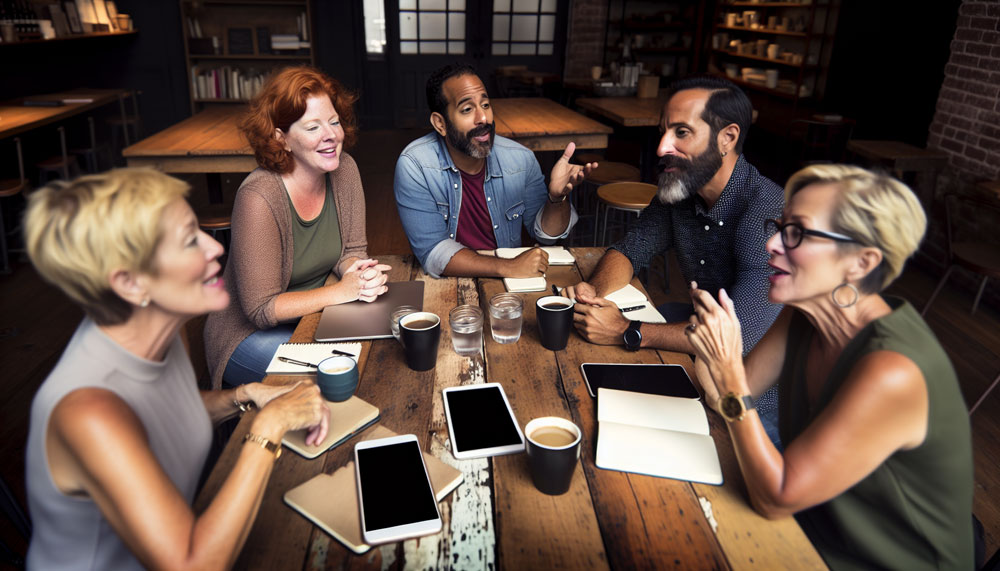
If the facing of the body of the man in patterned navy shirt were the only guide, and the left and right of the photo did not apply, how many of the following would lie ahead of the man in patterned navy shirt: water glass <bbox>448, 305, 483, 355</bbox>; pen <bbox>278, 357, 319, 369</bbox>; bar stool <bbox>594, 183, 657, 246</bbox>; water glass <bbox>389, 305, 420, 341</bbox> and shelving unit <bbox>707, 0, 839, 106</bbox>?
3

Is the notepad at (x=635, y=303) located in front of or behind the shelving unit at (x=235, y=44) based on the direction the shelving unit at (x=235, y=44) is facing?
in front

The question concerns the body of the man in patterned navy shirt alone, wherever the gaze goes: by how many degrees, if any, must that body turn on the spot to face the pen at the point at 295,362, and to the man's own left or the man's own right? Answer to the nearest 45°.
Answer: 0° — they already face it

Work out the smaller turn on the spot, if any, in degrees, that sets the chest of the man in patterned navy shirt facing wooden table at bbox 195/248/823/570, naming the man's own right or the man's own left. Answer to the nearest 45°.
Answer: approximately 45° to the man's own left

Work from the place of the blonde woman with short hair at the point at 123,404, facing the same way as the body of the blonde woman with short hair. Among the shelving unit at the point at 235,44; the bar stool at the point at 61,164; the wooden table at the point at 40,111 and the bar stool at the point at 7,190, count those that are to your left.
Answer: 4

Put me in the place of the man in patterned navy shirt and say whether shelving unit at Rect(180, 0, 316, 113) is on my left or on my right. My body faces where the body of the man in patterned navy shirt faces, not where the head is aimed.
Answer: on my right

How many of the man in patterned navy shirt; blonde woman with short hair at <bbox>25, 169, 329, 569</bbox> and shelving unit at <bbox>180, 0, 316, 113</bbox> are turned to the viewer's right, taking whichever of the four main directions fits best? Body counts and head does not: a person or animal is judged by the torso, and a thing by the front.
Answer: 1

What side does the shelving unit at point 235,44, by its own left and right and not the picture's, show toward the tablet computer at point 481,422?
front

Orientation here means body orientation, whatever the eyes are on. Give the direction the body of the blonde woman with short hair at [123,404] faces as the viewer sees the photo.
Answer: to the viewer's right

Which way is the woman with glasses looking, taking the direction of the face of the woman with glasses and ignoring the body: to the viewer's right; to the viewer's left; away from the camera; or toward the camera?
to the viewer's left

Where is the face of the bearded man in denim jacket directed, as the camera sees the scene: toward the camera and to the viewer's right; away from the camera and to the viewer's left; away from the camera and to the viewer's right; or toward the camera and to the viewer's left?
toward the camera and to the viewer's right

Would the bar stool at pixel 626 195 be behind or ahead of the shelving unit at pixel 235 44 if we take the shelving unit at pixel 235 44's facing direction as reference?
ahead

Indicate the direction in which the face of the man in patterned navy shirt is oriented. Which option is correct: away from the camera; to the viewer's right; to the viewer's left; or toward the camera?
to the viewer's left

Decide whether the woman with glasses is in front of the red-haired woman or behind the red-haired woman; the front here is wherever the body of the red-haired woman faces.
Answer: in front
